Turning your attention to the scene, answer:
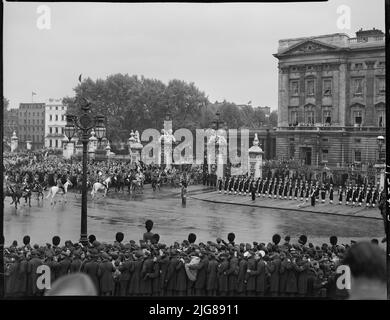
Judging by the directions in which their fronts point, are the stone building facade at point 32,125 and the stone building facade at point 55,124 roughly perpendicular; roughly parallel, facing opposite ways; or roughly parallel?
roughly parallel

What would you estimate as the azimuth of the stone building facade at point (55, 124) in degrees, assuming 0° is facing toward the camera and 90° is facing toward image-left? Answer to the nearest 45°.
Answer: approximately 0°

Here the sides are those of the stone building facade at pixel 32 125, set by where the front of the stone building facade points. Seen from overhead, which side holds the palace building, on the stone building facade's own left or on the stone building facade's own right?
on the stone building facade's own left

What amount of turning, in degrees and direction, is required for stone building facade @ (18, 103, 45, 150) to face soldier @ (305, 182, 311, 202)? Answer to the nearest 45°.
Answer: approximately 90° to its left

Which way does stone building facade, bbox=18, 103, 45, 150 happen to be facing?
toward the camera
